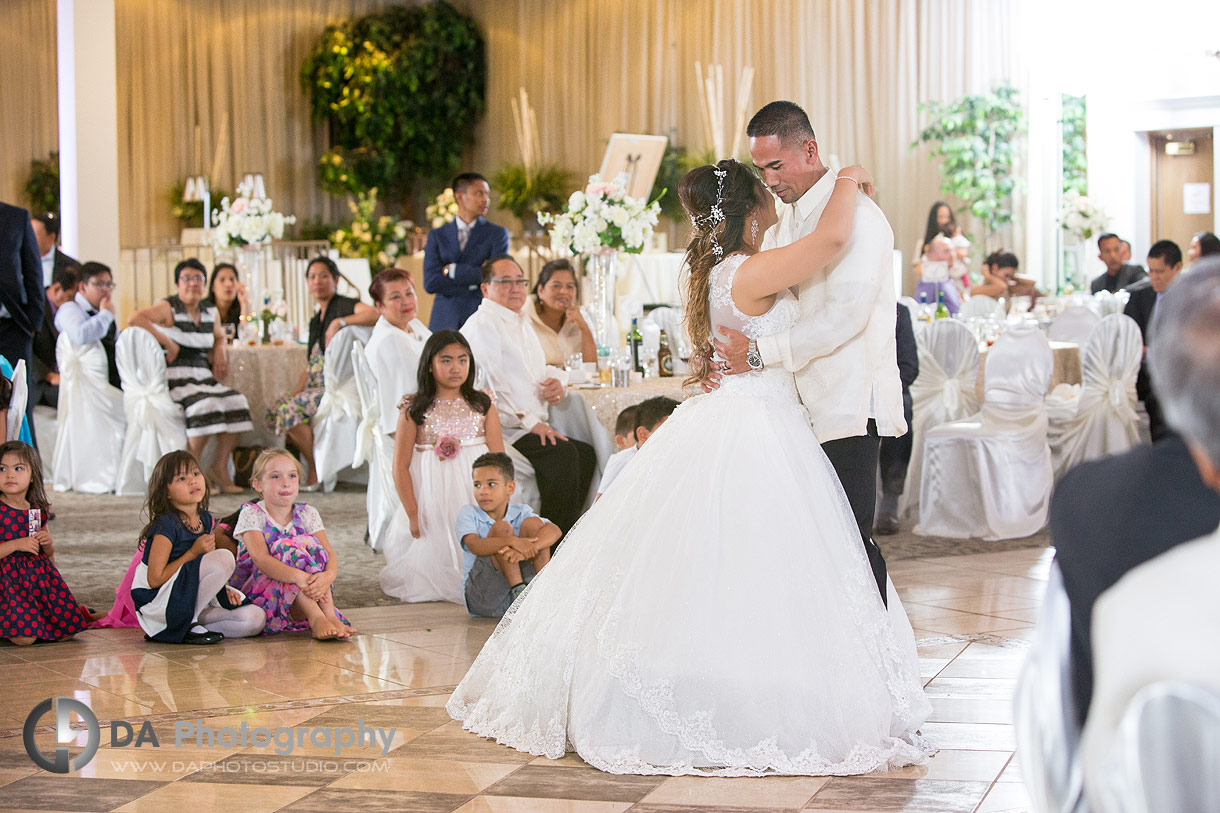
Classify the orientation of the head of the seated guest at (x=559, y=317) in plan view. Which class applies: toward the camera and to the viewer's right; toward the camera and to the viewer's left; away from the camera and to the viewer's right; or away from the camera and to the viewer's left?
toward the camera and to the viewer's right

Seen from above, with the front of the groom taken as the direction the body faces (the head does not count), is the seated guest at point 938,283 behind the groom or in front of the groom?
behind

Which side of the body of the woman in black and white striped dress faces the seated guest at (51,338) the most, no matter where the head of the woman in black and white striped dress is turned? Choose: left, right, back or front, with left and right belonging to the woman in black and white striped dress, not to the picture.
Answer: back

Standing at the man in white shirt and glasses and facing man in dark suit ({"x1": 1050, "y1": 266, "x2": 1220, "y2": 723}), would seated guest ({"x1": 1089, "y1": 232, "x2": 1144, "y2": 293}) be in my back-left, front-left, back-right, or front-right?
back-left

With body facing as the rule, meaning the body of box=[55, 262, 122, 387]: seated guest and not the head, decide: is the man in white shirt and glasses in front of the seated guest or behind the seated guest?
in front

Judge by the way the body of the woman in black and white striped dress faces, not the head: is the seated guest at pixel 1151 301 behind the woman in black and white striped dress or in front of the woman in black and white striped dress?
in front

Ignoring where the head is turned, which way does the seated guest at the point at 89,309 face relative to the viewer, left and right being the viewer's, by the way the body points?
facing the viewer and to the right of the viewer

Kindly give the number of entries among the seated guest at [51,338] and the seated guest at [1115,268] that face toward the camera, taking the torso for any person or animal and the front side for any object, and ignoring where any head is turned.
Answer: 1

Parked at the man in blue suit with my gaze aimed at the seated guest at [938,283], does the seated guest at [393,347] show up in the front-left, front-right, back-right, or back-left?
back-right

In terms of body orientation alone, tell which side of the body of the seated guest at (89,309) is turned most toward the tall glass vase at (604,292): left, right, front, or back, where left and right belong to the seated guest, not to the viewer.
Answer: front
